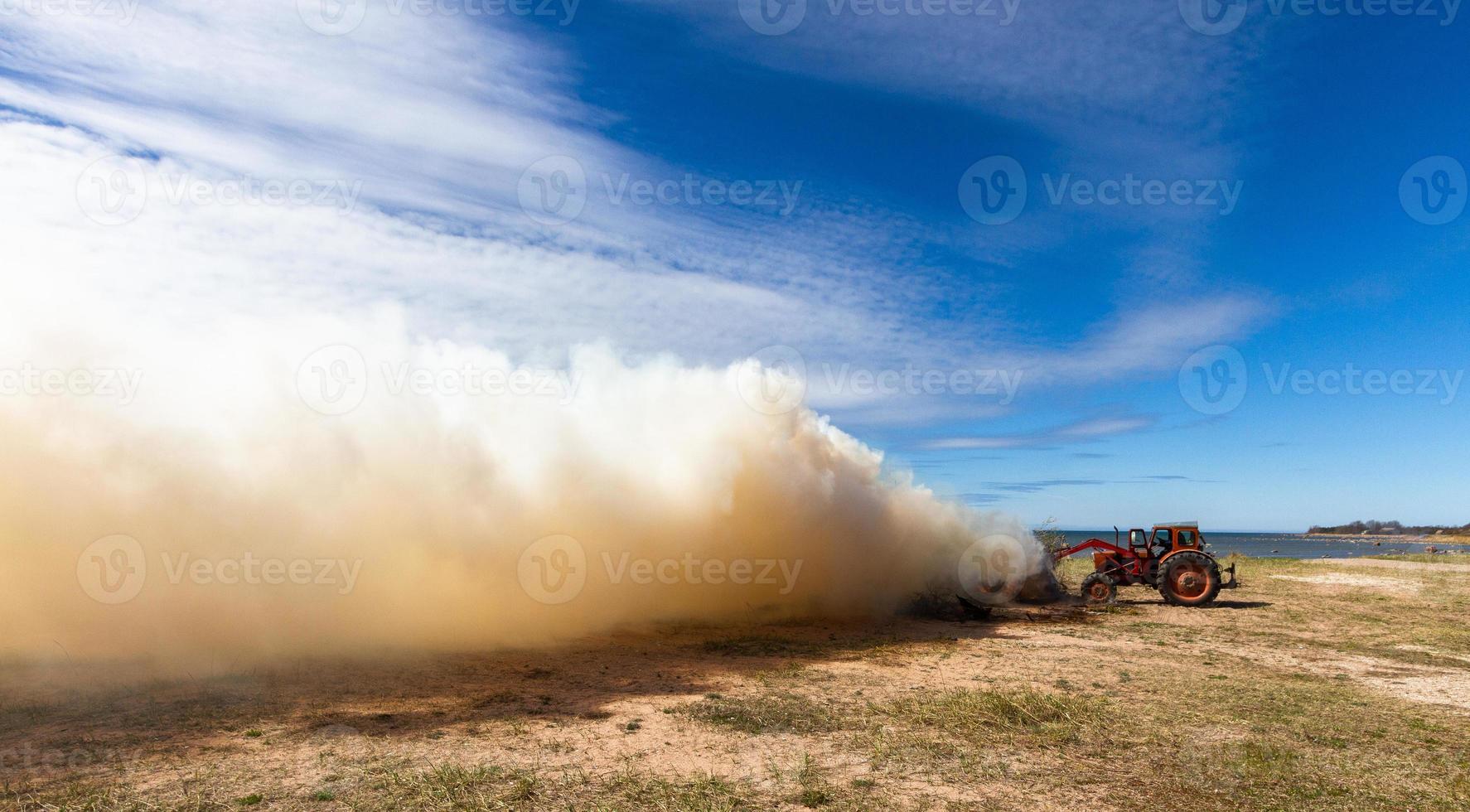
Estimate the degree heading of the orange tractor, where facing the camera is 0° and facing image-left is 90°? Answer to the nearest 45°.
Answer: approximately 90°
